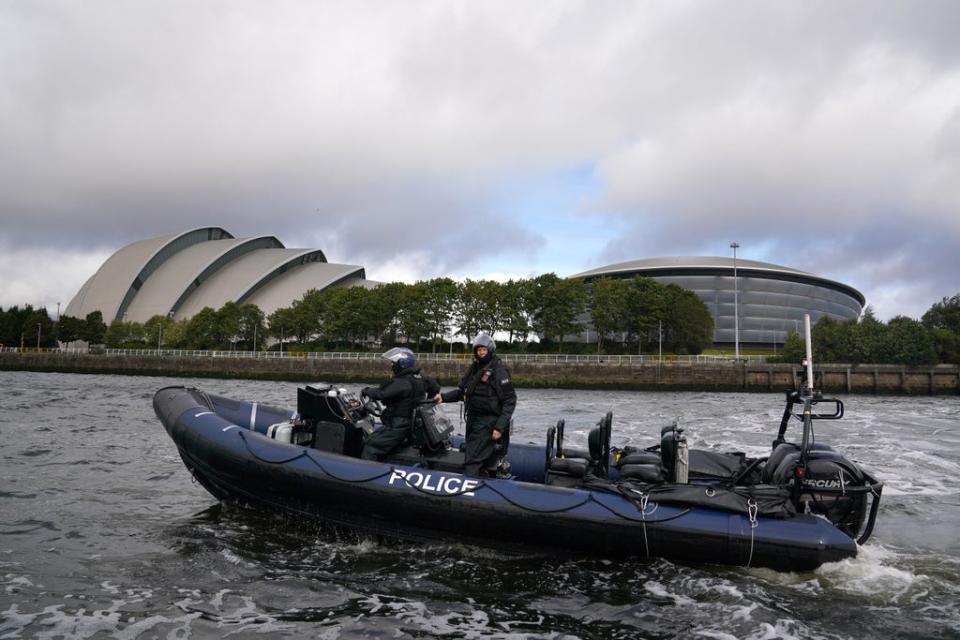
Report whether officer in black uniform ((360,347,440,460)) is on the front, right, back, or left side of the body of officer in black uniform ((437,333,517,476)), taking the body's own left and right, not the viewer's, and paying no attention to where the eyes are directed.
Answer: right

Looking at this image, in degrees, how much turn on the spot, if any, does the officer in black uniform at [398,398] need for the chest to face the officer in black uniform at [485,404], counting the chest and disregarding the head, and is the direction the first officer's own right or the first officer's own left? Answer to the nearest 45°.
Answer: approximately 180°

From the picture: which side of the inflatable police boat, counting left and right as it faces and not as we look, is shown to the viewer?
left

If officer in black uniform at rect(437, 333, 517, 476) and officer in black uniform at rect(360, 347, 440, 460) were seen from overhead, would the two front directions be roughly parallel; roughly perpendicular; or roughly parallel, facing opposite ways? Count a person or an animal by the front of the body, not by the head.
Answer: roughly perpendicular

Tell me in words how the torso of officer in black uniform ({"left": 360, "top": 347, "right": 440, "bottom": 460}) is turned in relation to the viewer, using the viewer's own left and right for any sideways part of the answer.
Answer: facing away from the viewer and to the left of the viewer

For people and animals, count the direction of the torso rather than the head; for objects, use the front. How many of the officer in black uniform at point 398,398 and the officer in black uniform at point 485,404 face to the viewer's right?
0
